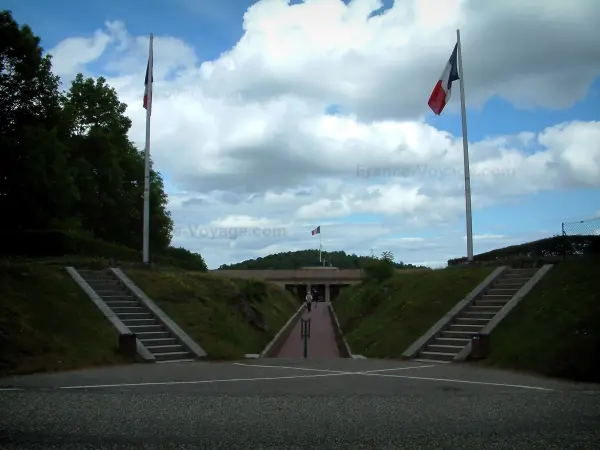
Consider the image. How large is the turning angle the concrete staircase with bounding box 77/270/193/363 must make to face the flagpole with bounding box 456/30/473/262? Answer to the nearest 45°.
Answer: approximately 45° to its left

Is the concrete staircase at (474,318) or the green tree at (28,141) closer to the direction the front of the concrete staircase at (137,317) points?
the concrete staircase

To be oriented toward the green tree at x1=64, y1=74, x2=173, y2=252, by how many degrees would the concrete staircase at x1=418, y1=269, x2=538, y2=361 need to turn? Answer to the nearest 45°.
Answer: approximately 90° to its right

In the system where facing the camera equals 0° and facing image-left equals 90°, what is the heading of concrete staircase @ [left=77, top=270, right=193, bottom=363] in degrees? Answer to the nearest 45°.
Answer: approximately 315°

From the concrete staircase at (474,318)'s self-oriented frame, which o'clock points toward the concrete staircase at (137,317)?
the concrete staircase at (137,317) is roughly at 1 o'clock from the concrete staircase at (474,318).

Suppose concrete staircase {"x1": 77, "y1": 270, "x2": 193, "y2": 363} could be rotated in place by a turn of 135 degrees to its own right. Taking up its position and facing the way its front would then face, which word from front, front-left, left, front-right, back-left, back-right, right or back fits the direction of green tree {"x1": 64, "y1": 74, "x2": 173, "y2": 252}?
right

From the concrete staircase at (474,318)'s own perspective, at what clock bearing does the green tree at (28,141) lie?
The green tree is roughly at 2 o'clock from the concrete staircase.

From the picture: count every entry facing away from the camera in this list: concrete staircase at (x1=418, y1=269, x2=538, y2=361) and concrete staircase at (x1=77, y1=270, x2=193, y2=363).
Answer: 0

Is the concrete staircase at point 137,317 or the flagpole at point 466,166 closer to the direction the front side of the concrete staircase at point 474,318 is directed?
the concrete staircase

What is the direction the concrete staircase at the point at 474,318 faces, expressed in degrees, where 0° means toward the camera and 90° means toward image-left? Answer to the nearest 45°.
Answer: approximately 45°

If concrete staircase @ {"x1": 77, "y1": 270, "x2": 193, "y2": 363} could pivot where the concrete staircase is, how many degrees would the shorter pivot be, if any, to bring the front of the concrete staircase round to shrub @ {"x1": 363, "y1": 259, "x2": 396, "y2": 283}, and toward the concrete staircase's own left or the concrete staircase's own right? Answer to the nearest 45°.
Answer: approximately 90° to the concrete staircase's own left

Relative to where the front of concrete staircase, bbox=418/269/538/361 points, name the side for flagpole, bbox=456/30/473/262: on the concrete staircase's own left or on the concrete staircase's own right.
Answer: on the concrete staircase's own right
